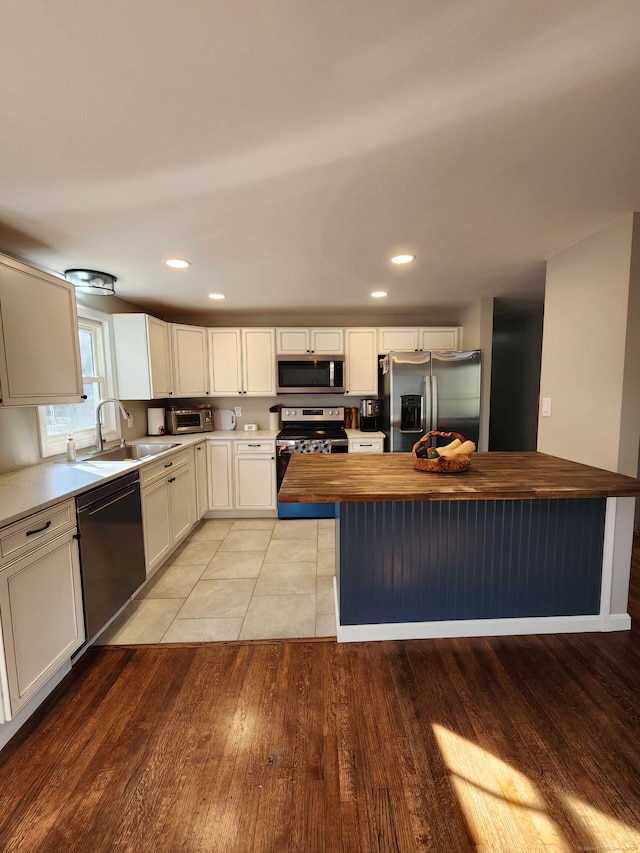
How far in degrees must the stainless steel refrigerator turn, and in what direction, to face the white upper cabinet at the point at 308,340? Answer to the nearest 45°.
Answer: approximately 90° to its right

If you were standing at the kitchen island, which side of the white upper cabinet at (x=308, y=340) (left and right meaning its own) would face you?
front

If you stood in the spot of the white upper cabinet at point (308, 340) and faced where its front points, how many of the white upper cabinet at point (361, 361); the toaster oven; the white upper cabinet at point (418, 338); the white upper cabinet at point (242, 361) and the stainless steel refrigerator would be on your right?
2

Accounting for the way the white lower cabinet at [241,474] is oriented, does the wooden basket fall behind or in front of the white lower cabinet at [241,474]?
in front

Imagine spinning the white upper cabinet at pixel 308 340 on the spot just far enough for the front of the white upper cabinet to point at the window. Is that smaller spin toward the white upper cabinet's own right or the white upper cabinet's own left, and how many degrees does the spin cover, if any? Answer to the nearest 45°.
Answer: approximately 45° to the white upper cabinet's own right

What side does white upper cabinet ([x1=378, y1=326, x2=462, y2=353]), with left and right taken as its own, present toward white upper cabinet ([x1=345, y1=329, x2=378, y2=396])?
right

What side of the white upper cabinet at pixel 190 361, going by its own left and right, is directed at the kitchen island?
front

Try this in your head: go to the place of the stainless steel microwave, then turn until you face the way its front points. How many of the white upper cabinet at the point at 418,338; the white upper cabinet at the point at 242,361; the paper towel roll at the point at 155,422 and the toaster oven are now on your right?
3

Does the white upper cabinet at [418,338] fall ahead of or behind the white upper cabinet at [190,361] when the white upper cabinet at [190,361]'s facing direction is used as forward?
ahead

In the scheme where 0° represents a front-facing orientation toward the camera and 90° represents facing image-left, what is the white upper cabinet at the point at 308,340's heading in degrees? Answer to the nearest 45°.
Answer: approximately 0°

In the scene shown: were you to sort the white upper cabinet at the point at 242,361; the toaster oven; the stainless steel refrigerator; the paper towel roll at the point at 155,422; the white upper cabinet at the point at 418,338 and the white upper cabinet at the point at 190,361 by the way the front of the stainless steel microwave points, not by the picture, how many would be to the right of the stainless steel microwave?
4

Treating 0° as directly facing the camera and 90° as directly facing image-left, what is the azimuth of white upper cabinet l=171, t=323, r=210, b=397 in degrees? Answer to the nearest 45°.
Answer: approximately 315°
